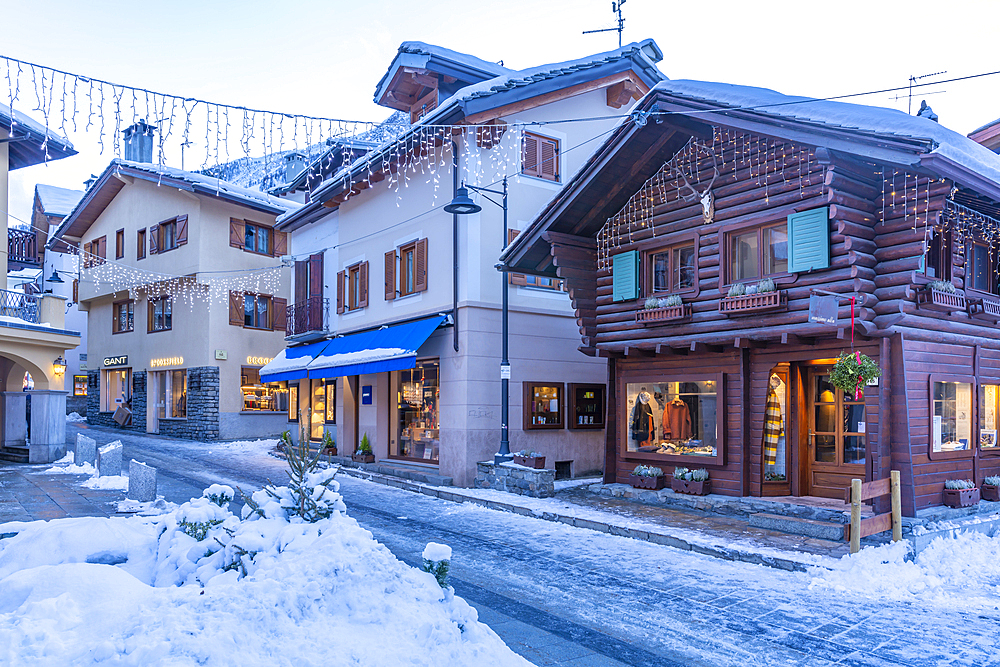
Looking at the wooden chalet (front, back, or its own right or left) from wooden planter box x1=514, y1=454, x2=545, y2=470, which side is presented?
right

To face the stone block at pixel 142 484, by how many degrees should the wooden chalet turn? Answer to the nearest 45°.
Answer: approximately 45° to its right

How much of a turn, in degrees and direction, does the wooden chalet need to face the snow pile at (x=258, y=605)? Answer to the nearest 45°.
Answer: approximately 45° to its left
